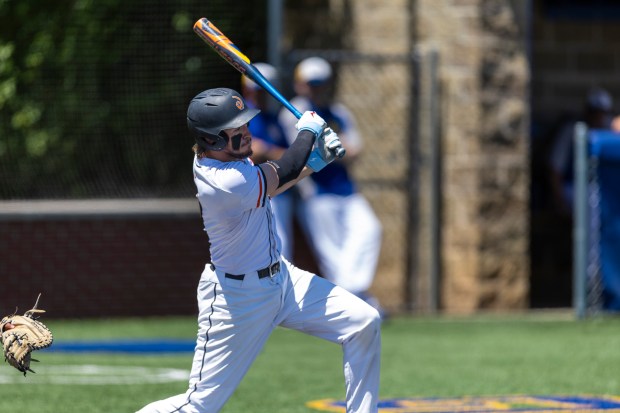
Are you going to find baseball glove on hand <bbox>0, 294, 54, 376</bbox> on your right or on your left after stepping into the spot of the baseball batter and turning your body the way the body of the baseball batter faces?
on your right
